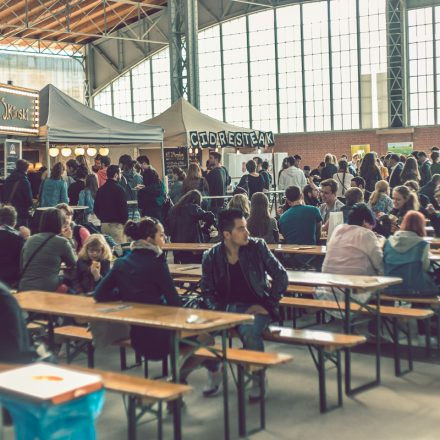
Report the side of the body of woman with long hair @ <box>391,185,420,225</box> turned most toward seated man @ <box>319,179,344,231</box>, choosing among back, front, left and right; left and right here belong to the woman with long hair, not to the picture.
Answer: right

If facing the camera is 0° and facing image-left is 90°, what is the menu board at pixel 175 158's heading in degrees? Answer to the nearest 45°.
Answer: approximately 0°

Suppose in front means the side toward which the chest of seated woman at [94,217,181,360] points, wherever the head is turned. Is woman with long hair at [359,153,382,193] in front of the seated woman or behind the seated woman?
in front

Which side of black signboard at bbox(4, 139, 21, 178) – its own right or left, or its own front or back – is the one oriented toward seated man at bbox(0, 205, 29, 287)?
front

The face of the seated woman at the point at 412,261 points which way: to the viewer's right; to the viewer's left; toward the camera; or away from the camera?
away from the camera

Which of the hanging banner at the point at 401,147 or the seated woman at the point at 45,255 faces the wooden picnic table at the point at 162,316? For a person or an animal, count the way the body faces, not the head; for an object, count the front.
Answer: the hanging banner

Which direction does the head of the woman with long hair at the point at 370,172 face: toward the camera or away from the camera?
away from the camera

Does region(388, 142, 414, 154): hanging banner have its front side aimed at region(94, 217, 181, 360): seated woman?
yes

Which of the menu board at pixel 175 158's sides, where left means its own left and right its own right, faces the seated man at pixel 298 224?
front
